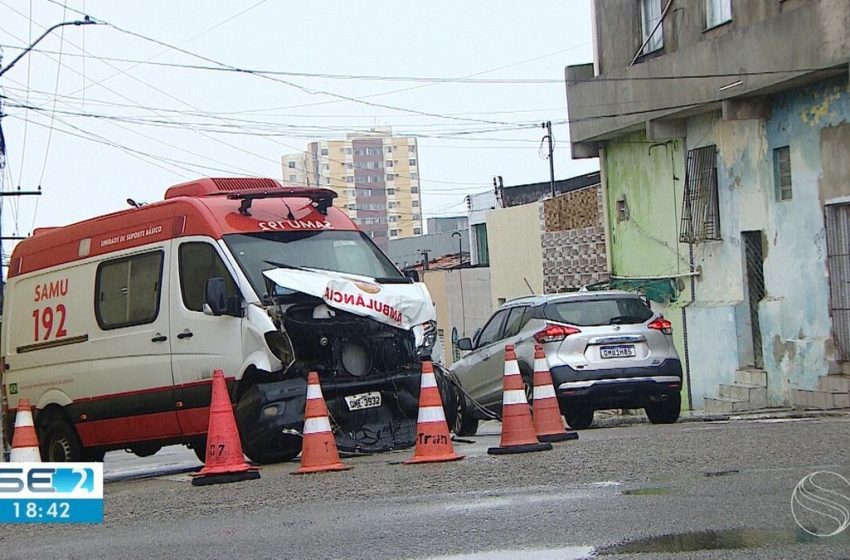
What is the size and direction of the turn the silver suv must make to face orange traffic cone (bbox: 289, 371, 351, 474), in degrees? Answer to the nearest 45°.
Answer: approximately 90° to its left

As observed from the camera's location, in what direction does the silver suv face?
facing away from the viewer and to the left of the viewer

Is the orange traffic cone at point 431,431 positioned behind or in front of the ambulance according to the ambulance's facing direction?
in front

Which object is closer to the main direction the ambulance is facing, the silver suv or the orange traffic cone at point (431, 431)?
the orange traffic cone

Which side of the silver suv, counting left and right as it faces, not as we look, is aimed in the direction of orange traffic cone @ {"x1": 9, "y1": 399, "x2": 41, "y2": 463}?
left

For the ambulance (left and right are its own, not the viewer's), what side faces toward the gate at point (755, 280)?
left

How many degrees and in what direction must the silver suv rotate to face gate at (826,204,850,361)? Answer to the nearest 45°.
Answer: approximately 90° to its right

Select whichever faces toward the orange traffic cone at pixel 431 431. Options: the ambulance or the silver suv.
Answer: the ambulance

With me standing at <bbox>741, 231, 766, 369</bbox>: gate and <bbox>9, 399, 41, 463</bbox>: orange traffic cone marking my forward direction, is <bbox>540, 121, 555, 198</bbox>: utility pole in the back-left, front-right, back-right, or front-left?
back-right

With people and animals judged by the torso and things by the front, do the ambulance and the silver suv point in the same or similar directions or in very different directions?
very different directions

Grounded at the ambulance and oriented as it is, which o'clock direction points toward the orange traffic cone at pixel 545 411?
The orange traffic cone is roughly at 11 o'clock from the ambulance.

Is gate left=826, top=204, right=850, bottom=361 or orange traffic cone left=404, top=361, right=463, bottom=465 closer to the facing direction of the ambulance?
the orange traffic cone

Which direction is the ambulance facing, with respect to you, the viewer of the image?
facing the viewer and to the right of the viewer
